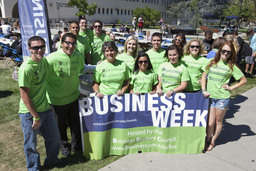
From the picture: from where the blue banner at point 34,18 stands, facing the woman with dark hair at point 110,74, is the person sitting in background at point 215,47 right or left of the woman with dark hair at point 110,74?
left

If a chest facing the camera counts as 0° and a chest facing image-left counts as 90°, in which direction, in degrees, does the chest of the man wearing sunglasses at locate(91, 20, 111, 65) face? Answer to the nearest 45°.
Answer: approximately 0°

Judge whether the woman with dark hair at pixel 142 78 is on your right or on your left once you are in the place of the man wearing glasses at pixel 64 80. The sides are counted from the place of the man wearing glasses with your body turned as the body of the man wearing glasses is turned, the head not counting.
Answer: on your left

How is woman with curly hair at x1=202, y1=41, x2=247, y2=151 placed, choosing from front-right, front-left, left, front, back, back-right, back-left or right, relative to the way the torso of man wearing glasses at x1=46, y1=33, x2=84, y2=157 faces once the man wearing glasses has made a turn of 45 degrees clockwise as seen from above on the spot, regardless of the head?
back-left

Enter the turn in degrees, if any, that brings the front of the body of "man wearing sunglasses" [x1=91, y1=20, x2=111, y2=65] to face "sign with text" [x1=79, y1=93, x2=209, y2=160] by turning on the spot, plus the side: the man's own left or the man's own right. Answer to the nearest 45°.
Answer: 0° — they already face it

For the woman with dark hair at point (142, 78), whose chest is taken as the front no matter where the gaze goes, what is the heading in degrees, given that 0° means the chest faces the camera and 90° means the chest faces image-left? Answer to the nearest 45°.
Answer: approximately 0°
